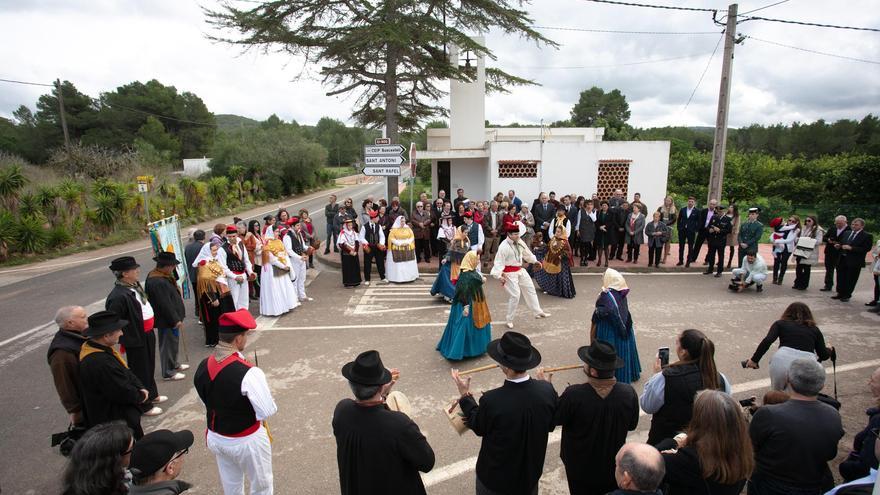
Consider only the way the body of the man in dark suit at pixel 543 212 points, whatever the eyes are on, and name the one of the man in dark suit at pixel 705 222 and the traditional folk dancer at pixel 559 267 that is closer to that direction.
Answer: the traditional folk dancer

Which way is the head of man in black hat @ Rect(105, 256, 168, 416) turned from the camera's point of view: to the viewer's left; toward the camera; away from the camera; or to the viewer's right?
to the viewer's right

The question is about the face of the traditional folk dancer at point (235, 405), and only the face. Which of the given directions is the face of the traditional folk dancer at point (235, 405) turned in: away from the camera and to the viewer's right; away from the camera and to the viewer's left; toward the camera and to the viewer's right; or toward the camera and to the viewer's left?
away from the camera and to the viewer's right

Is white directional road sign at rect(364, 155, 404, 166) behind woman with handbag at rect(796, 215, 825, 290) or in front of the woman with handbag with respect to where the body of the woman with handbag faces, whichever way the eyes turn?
in front

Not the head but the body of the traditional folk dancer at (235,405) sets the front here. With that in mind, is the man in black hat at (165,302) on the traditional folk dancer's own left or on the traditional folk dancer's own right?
on the traditional folk dancer's own left

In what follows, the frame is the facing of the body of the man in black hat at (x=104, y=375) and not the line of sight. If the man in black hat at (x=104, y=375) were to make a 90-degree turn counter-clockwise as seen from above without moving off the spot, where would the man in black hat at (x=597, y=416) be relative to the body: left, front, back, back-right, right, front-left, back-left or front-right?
back-right

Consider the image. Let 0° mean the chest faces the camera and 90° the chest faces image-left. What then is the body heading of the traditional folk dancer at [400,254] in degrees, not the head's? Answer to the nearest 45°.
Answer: approximately 0°

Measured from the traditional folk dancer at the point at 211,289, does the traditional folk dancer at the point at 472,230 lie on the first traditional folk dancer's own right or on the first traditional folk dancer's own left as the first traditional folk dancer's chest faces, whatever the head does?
on the first traditional folk dancer's own left

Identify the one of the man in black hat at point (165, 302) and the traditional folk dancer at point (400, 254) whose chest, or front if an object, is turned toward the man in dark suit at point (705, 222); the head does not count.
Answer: the man in black hat

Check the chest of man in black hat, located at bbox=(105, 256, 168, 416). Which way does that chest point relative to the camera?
to the viewer's right

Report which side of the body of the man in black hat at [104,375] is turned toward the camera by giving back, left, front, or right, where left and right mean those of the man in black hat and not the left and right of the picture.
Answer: right
